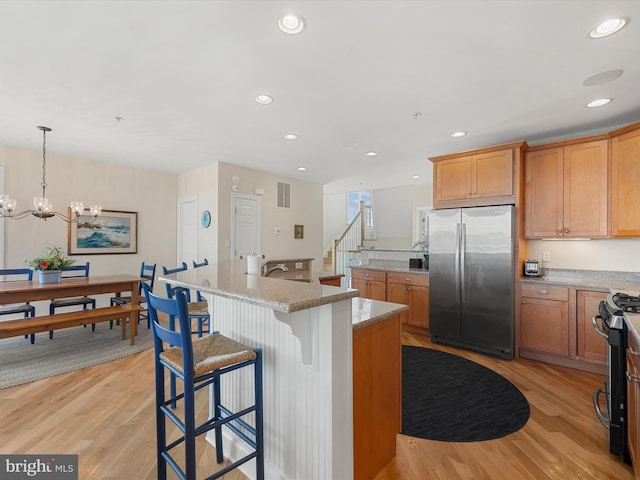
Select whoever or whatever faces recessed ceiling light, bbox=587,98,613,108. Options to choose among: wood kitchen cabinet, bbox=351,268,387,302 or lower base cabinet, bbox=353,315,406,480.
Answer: the lower base cabinet

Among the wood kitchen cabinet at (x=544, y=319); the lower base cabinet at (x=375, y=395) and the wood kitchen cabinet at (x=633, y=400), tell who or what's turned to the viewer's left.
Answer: the wood kitchen cabinet at (x=633, y=400)

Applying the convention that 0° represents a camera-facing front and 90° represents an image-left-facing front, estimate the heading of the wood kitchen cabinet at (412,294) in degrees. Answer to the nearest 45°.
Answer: approximately 45°

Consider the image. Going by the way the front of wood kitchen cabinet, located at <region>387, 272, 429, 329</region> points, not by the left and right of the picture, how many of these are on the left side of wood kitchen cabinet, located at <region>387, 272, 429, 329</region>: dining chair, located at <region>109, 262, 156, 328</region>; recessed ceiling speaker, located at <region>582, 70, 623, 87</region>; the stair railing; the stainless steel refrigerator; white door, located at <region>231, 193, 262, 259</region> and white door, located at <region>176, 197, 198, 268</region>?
2

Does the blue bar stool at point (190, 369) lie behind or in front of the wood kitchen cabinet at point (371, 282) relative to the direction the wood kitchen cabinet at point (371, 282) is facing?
in front

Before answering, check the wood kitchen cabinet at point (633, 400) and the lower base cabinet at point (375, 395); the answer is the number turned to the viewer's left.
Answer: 1

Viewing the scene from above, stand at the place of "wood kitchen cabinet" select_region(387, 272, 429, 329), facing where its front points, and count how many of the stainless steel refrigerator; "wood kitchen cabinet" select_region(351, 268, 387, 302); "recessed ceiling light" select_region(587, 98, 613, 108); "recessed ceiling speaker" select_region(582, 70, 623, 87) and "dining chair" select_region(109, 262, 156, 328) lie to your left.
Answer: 3

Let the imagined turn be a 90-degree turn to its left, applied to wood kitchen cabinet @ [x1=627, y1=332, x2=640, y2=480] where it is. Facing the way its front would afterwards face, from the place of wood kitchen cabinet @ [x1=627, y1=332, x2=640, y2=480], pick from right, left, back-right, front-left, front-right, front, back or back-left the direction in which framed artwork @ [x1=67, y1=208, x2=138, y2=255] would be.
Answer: right

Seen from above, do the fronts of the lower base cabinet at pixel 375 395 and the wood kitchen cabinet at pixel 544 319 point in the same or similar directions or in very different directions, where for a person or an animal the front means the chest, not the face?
very different directions

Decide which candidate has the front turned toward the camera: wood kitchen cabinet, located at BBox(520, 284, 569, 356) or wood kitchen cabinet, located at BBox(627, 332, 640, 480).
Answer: wood kitchen cabinet, located at BBox(520, 284, 569, 356)

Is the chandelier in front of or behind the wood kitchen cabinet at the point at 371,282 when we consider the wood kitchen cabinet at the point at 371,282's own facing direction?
in front

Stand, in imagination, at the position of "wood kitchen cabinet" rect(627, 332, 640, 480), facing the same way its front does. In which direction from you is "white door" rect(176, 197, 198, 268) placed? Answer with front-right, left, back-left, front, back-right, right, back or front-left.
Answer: front

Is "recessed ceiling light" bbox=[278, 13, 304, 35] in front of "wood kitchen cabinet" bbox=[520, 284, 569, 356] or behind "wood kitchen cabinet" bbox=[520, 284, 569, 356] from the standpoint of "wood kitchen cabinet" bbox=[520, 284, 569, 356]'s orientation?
in front

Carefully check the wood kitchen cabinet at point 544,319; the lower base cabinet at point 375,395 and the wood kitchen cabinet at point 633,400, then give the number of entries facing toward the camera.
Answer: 1

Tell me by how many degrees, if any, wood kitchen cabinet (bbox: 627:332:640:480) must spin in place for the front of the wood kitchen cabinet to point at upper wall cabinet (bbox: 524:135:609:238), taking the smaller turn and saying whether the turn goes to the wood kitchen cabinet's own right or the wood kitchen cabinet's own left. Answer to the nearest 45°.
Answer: approximately 90° to the wood kitchen cabinet's own right

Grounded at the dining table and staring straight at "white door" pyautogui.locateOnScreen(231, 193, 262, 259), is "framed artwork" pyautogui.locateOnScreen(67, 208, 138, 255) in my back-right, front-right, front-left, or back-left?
front-left

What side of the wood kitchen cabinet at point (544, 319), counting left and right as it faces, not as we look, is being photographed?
front

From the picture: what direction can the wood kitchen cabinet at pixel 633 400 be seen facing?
to the viewer's left

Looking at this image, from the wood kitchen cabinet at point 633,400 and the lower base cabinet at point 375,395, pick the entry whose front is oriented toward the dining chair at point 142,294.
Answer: the wood kitchen cabinet

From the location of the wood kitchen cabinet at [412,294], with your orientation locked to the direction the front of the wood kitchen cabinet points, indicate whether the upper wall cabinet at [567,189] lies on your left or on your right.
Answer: on your left

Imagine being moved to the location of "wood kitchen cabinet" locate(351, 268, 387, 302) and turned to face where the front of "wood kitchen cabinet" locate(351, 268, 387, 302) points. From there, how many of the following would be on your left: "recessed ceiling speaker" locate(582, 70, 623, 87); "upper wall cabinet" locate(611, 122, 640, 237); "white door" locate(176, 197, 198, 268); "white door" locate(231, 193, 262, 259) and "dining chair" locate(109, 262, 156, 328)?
2
